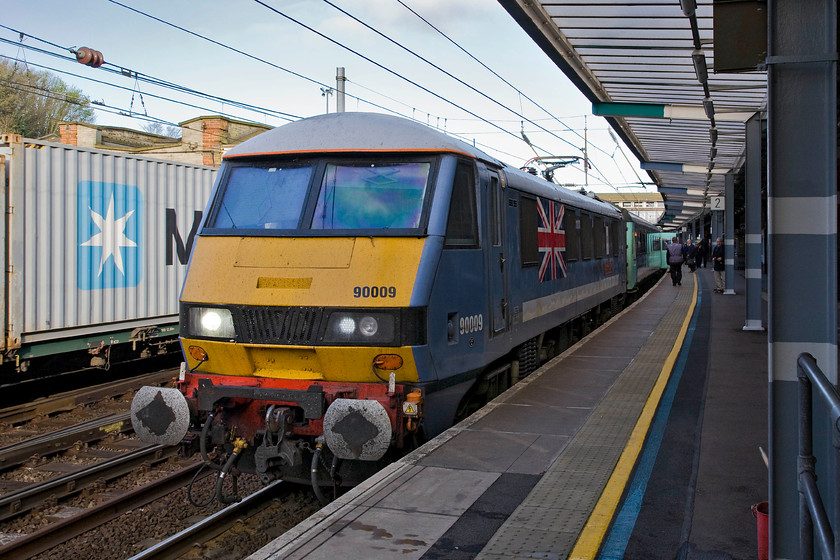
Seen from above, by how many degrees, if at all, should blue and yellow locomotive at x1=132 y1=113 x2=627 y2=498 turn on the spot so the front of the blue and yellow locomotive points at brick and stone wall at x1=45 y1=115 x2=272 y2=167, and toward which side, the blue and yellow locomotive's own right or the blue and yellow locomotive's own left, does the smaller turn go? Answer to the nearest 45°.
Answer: approximately 135° to the blue and yellow locomotive's own right

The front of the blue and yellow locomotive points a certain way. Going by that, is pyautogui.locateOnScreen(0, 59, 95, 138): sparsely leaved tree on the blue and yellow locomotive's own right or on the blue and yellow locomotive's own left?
on the blue and yellow locomotive's own right

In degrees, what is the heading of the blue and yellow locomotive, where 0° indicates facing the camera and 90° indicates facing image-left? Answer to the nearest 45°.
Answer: approximately 45°
